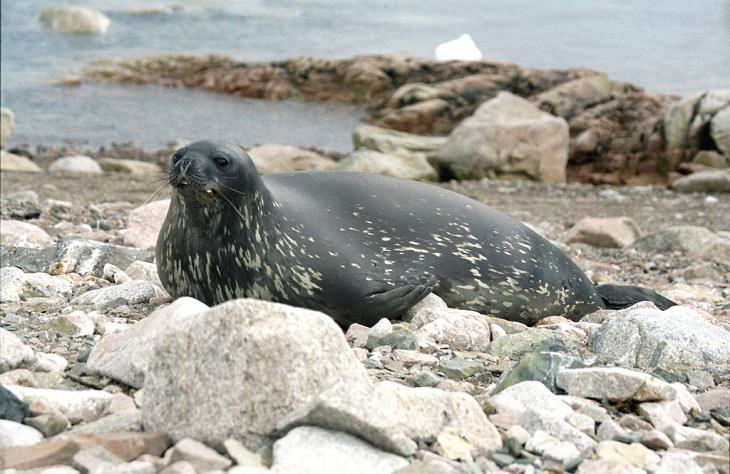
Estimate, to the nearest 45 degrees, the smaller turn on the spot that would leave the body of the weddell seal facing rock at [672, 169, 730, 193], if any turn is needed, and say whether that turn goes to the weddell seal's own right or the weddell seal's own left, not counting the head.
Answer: approximately 135° to the weddell seal's own right

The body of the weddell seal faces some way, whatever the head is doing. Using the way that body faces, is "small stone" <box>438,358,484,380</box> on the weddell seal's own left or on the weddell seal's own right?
on the weddell seal's own left

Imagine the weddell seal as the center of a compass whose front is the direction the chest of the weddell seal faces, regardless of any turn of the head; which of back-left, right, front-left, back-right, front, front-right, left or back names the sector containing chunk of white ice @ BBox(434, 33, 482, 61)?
right

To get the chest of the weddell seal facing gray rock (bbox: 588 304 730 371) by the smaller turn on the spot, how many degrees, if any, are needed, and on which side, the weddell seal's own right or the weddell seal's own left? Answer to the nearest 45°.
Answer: approximately 135° to the weddell seal's own left

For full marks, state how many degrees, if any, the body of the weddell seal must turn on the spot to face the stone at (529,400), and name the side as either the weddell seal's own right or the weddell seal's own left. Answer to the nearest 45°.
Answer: approximately 135° to the weddell seal's own left

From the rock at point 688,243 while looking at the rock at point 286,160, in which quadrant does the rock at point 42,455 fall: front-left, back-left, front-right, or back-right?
back-left

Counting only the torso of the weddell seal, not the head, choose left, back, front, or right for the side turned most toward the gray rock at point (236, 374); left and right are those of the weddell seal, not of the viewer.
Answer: left

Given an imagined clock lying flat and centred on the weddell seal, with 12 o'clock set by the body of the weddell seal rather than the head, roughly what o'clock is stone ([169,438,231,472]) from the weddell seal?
The stone is roughly at 9 o'clock from the weddell seal.

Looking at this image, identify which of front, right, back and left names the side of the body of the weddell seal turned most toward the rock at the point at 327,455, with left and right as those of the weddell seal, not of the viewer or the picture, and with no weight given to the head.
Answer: left

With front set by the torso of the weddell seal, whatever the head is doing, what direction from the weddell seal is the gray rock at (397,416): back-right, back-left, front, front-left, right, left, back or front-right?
left

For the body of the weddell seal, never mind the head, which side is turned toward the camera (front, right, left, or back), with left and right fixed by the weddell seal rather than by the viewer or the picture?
left
